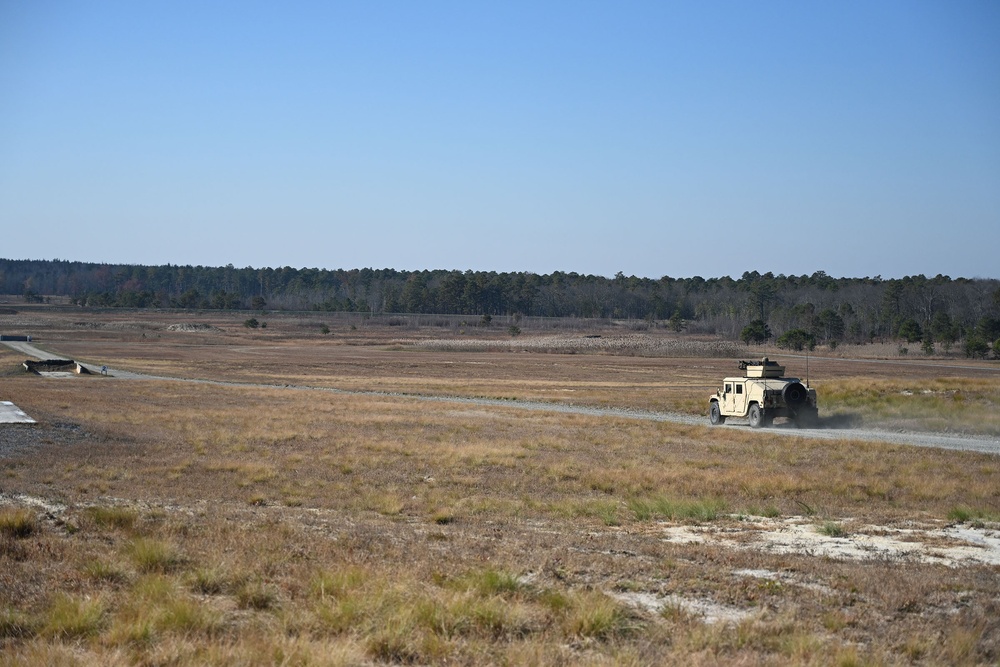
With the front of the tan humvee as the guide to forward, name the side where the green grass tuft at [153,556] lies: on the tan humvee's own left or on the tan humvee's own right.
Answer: on the tan humvee's own left

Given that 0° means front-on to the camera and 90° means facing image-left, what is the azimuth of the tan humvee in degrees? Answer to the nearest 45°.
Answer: approximately 135°

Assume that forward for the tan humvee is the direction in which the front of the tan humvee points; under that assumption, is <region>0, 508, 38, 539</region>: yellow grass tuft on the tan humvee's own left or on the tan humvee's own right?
on the tan humvee's own left

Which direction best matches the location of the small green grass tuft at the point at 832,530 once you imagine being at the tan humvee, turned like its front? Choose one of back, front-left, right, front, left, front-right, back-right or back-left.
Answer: back-left

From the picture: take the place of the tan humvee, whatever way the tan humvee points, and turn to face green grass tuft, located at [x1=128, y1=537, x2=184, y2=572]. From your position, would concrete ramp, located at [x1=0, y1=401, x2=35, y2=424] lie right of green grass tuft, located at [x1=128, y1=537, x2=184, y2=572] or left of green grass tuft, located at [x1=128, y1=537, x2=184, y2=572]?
right
